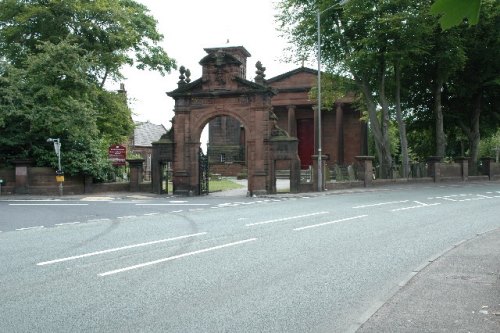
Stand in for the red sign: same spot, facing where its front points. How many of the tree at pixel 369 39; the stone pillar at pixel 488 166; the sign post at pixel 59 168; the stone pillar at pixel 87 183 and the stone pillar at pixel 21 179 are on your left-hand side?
2

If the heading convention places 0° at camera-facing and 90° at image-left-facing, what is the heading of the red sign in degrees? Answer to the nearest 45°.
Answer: approximately 0°

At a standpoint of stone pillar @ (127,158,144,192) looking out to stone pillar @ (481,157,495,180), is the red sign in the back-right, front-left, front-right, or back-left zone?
back-left

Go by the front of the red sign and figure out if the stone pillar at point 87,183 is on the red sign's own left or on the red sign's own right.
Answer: on the red sign's own right

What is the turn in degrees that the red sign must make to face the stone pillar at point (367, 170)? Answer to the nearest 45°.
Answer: approximately 90° to its left

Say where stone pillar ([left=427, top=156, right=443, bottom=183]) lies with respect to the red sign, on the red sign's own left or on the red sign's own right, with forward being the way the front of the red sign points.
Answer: on the red sign's own left

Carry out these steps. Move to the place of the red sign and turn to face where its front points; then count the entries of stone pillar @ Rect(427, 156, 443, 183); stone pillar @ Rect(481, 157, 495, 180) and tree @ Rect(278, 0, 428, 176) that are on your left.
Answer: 3

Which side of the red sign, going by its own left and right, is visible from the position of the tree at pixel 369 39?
left

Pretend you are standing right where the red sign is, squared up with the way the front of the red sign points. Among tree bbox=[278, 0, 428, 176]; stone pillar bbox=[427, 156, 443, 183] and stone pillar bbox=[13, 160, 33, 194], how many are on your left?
2
